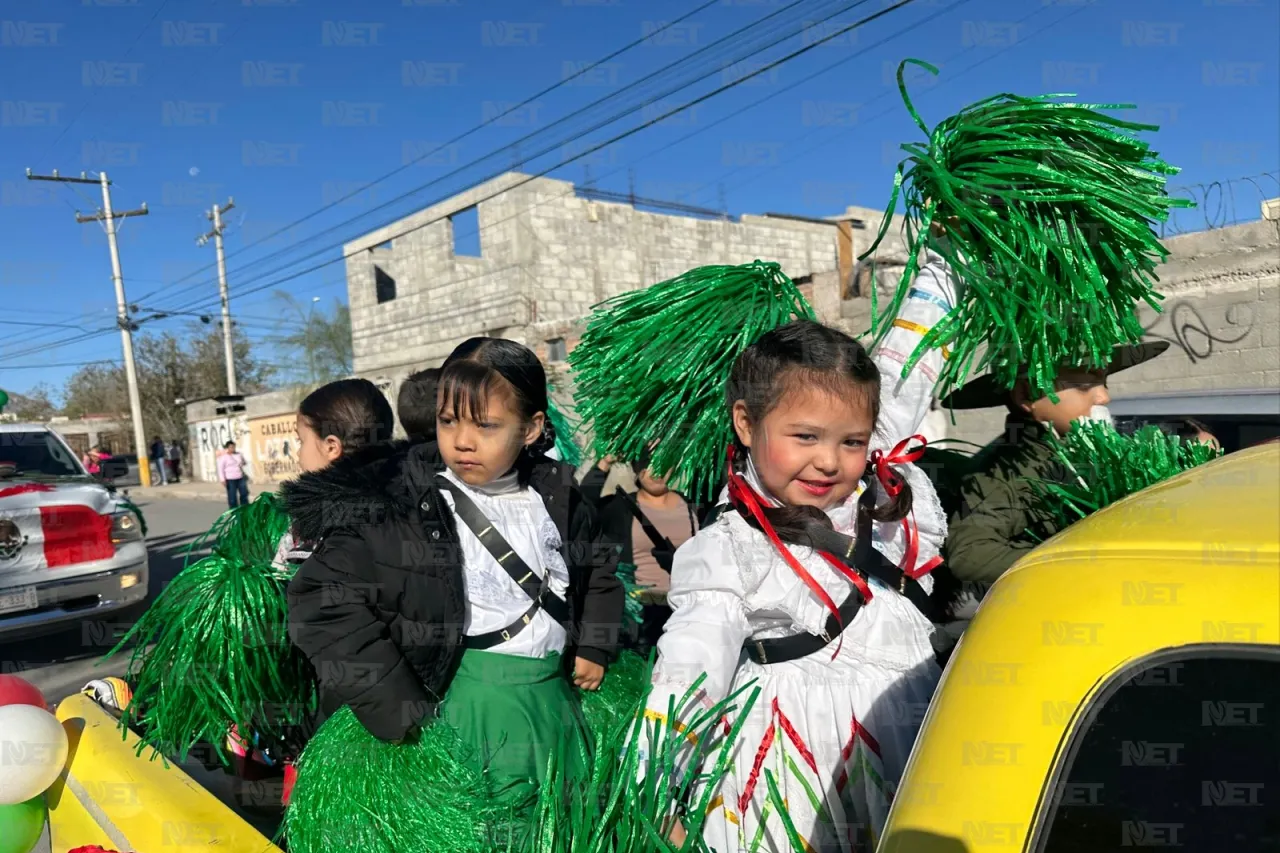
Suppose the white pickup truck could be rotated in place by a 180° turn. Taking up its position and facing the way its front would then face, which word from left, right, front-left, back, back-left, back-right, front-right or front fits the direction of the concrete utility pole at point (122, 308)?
front-right

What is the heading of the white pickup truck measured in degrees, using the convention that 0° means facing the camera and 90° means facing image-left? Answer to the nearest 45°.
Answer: approximately 315°

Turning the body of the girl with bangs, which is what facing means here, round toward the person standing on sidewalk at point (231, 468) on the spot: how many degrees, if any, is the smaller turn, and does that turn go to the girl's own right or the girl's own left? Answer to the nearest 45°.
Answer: approximately 180°

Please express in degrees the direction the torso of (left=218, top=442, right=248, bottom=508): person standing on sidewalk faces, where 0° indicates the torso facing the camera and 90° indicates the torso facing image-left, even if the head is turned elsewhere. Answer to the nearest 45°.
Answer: approximately 45°

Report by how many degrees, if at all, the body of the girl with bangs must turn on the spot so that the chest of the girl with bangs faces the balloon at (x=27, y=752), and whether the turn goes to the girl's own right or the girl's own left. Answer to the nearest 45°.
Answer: approximately 90° to the girl's own right

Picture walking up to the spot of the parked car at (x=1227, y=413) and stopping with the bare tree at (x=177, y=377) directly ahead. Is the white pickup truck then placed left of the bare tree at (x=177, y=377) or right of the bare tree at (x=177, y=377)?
left

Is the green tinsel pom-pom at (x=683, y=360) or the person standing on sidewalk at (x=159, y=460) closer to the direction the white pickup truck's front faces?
the green tinsel pom-pom

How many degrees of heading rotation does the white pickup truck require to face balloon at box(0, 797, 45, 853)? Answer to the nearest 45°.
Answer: approximately 45° to its right

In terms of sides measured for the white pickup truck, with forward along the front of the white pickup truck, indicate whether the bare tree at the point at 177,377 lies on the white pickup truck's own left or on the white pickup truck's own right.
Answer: on the white pickup truck's own left

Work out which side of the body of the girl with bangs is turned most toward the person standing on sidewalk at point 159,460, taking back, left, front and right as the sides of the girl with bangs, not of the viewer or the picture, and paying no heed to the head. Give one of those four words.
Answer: back

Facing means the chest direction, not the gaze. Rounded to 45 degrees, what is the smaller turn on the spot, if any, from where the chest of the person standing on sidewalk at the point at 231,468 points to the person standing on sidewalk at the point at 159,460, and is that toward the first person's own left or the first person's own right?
approximately 135° to the first person's own right

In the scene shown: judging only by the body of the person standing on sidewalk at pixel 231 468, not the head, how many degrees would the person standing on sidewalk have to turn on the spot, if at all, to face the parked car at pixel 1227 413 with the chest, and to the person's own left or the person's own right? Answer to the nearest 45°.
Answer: approximately 45° to the person's own left
